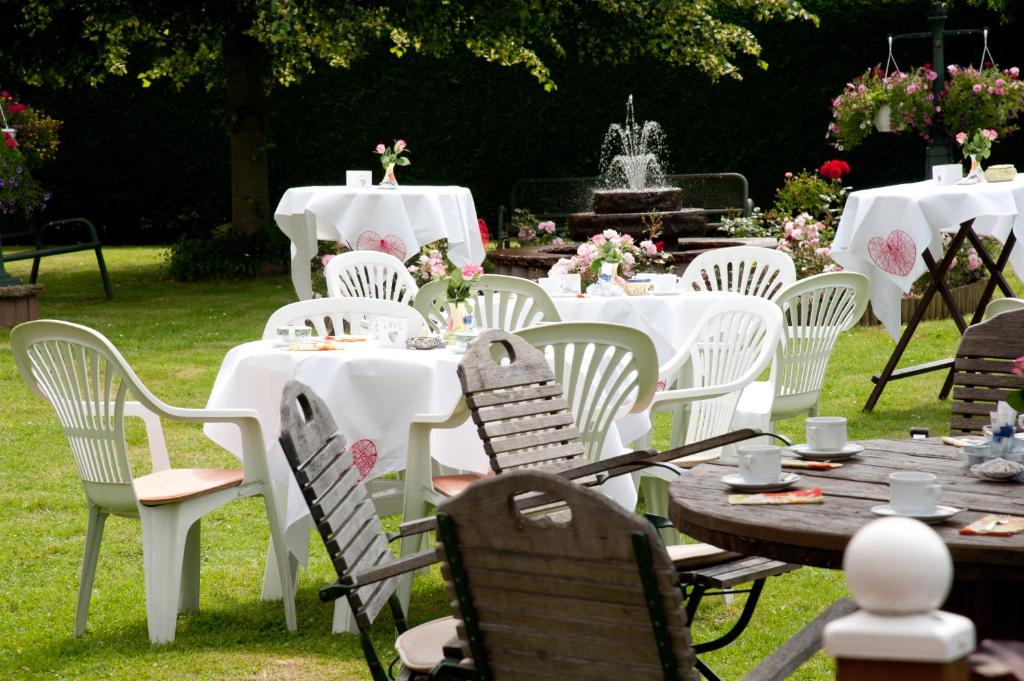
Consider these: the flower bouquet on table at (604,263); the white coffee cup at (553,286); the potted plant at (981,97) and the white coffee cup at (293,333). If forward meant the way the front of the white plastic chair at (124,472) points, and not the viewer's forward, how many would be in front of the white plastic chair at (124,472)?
4

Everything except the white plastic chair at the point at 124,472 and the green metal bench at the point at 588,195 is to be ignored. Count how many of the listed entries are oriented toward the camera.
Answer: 1

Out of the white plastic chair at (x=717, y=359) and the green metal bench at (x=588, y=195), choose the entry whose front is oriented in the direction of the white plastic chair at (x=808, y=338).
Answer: the green metal bench

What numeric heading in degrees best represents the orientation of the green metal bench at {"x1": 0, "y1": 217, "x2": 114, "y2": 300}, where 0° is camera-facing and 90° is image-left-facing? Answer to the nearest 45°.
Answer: approximately 315°

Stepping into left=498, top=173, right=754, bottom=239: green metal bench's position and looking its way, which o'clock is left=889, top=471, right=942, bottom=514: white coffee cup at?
The white coffee cup is roughly at 12 o'clock from the green metal bench.

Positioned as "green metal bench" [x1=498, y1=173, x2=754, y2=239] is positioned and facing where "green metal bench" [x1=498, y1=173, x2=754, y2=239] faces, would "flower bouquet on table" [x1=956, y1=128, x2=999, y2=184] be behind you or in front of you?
in front

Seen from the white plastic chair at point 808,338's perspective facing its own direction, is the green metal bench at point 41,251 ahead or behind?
ahead

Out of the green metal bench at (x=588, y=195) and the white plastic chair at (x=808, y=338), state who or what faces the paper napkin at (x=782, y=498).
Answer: the green metal bench

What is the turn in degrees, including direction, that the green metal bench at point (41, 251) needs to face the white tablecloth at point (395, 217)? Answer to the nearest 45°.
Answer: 0° — it already faces it

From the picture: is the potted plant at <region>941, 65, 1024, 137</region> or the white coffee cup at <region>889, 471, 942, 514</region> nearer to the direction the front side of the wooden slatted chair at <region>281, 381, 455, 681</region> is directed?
the white coffee cup

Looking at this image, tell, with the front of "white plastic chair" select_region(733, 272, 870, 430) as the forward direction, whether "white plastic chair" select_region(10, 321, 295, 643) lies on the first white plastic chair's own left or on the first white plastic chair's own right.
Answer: on the first white plastic chair's own left

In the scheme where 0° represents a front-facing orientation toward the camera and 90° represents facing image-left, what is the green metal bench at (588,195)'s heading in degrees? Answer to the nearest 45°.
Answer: approximately 0°

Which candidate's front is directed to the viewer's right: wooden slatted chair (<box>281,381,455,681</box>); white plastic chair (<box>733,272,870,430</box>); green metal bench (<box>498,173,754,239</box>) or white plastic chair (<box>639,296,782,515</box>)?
the wooden slatted chair

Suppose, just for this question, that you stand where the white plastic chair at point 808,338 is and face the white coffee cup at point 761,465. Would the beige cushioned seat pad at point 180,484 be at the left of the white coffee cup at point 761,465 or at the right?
right
